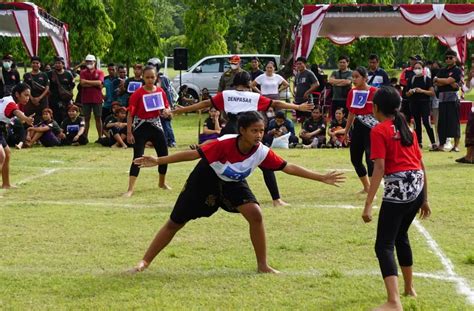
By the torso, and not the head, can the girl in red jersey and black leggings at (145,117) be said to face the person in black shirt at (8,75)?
no

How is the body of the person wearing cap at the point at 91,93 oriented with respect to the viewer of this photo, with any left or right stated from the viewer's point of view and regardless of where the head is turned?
facing the viewer

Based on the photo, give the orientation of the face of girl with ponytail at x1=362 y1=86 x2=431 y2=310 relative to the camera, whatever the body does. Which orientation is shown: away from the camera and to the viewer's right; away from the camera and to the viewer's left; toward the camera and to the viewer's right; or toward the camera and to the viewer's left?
away from the camera and to the viewer's left

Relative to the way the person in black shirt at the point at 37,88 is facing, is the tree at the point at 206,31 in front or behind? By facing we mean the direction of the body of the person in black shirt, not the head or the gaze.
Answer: behind

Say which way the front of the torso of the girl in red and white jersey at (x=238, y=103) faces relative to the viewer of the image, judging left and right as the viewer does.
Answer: facing away from the viewer

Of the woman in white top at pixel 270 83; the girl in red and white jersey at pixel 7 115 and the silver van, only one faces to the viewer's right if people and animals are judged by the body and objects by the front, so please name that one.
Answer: the girl in red and white jersey

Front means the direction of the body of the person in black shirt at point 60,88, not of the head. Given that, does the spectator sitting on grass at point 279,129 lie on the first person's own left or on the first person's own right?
on the first person's own left

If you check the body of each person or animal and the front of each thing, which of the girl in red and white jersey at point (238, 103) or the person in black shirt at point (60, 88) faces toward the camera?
the person in black shirt

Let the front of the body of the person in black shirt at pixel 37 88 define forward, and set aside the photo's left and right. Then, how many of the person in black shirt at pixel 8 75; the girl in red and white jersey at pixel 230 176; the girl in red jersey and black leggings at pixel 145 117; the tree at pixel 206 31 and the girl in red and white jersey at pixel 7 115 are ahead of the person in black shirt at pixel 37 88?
3

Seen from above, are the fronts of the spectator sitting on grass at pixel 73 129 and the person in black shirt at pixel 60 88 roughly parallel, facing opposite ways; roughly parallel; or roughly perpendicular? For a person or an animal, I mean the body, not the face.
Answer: roughly parallel

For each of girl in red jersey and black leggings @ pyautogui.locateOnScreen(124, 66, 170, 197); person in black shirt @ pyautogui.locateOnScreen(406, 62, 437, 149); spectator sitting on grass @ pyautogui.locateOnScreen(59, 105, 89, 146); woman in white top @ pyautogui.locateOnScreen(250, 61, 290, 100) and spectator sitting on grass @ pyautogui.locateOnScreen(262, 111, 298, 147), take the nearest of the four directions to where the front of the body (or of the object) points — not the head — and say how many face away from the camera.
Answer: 0

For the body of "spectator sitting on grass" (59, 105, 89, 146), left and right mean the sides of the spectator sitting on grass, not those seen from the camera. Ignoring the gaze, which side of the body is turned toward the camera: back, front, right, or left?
front

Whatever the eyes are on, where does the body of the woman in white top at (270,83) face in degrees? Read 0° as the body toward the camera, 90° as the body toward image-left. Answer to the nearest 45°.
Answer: approximately 0°

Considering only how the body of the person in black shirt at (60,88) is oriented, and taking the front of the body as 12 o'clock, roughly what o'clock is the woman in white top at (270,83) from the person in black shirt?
The woman in white top is roughly at 10 o'clock from the person in black shirt.

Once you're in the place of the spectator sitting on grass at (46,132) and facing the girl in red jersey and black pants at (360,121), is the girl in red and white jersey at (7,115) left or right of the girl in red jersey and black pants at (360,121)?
right

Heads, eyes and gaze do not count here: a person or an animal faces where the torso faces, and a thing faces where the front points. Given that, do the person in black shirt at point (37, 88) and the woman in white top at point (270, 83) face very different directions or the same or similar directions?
same or similar directions

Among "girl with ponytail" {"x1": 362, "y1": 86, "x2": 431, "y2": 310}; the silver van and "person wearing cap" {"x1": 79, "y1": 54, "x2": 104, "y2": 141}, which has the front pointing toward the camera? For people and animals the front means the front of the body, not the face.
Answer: the person wearing cap

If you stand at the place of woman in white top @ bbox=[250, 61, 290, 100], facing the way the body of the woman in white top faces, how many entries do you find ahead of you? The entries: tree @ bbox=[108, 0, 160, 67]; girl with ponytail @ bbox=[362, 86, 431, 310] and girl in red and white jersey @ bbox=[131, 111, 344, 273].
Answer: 2

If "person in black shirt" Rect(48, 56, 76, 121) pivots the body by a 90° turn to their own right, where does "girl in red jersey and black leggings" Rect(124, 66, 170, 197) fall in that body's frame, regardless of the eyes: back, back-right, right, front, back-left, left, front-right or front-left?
left

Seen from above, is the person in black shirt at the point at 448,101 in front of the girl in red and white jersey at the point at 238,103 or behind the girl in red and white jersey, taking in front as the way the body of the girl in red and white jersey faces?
in front

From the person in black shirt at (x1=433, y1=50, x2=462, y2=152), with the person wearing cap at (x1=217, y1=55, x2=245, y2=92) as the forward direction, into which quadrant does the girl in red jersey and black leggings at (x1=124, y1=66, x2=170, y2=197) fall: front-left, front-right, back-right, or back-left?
front-left
